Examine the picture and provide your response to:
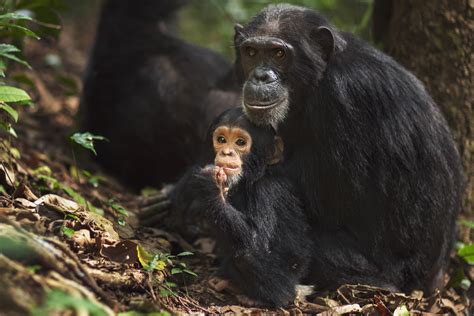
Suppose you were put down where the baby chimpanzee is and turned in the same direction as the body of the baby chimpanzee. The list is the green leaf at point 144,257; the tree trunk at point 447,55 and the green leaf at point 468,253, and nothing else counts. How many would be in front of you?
1

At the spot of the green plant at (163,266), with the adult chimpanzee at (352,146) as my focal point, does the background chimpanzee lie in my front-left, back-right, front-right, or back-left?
front-left

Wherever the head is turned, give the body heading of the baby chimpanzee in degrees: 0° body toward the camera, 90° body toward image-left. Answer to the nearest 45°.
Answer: approximately 45°

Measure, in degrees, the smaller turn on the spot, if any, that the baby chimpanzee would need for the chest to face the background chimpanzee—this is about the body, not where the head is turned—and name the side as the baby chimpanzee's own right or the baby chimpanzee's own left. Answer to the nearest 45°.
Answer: approximately 135° to the baby chimpanzee's own right

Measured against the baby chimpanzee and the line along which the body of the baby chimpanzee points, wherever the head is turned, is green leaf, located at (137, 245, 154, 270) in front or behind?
in front

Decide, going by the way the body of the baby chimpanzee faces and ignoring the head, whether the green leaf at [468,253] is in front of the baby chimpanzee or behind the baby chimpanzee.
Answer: behind

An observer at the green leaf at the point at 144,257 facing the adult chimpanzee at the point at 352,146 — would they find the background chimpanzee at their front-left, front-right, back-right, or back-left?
front-left

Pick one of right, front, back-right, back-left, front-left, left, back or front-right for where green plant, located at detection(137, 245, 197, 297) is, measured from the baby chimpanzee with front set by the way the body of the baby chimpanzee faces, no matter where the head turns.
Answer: front

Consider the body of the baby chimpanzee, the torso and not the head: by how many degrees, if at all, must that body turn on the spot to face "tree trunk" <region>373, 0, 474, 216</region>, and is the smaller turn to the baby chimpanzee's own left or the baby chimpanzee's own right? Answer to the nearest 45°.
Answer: approximately 180°
